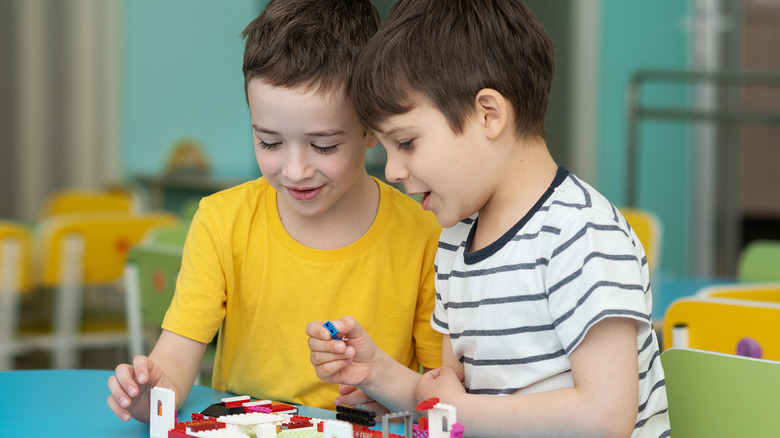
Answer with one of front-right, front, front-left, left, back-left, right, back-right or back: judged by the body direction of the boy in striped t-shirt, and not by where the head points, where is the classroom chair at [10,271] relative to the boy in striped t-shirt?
right

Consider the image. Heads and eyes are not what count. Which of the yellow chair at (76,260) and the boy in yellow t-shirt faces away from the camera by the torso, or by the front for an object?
the yellow chair

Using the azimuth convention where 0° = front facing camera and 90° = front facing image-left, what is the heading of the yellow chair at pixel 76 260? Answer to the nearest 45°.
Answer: approximately 180°

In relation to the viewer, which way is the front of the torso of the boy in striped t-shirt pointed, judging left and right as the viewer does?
facing the viewer and to the left of the viewer

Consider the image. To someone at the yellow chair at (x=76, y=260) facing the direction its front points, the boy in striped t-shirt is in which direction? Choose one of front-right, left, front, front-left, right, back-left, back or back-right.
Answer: back

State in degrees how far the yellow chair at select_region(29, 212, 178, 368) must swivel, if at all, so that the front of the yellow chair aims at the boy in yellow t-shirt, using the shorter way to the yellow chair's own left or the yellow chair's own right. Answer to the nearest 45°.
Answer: approximately 180°

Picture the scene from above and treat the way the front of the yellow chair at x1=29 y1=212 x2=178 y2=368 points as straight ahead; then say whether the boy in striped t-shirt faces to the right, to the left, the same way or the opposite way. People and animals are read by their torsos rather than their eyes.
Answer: to the left

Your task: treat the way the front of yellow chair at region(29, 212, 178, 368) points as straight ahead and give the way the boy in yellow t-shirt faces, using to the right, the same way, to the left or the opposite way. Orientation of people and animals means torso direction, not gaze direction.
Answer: the opposite way

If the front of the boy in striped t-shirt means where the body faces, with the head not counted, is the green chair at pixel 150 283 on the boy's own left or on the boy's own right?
on the boy's own right

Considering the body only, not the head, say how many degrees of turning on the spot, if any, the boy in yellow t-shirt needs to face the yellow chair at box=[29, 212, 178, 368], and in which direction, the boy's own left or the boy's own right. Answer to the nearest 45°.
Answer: approximately 180°

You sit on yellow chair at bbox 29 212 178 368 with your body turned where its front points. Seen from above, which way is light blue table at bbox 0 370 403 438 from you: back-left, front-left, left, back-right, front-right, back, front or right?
back

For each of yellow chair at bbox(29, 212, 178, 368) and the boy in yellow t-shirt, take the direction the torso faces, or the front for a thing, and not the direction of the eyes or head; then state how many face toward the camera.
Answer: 1
